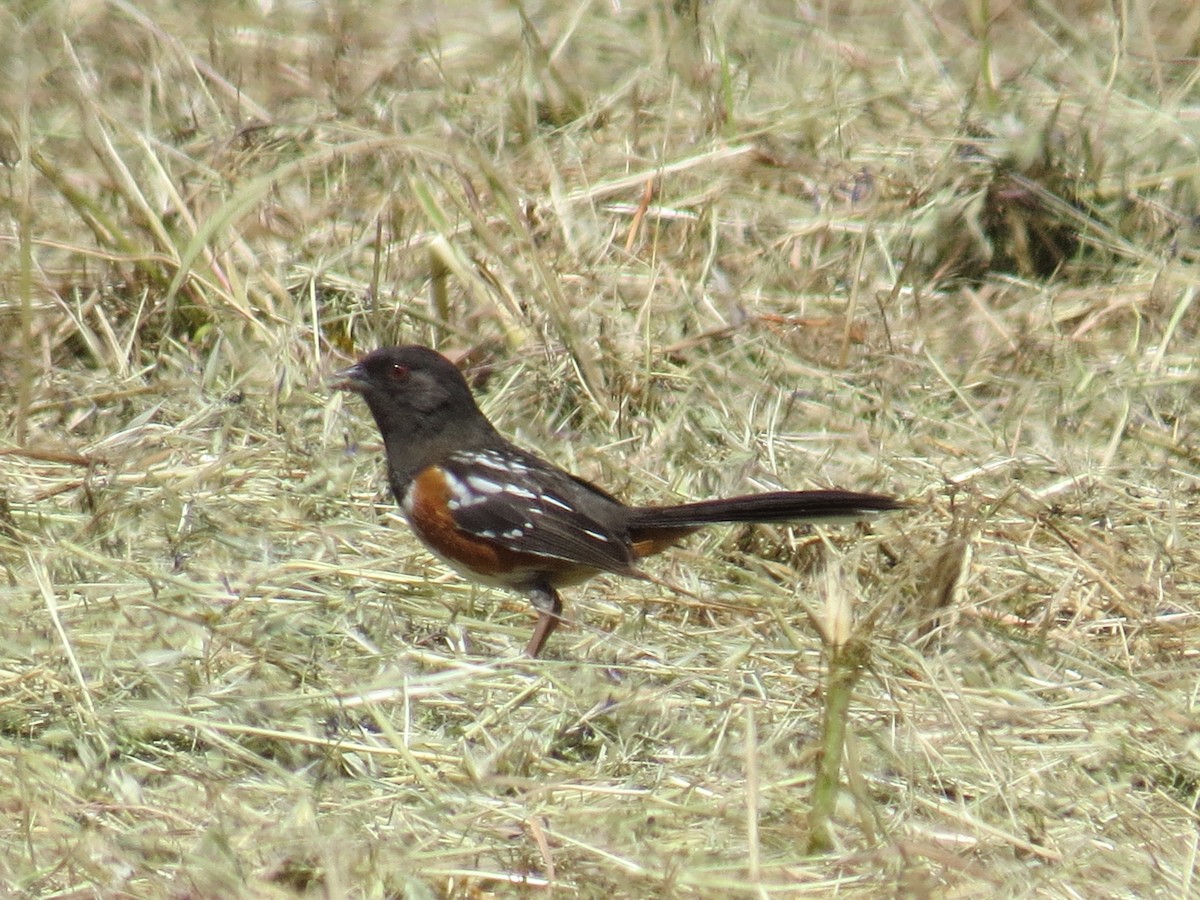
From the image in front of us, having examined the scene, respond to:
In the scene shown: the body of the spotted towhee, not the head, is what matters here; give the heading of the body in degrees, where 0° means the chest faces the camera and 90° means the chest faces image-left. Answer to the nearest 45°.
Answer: approximately 90°
